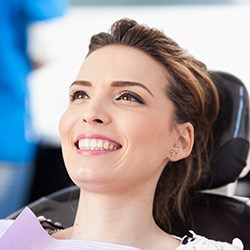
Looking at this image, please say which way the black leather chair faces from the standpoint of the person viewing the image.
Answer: facing the viewer and to the left of the viewer

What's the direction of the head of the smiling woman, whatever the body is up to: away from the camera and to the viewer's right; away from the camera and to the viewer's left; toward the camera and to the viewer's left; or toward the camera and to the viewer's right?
toward the camera and to the viewer's left

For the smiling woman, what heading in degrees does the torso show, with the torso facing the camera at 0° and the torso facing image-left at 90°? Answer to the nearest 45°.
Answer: approximately 45°
